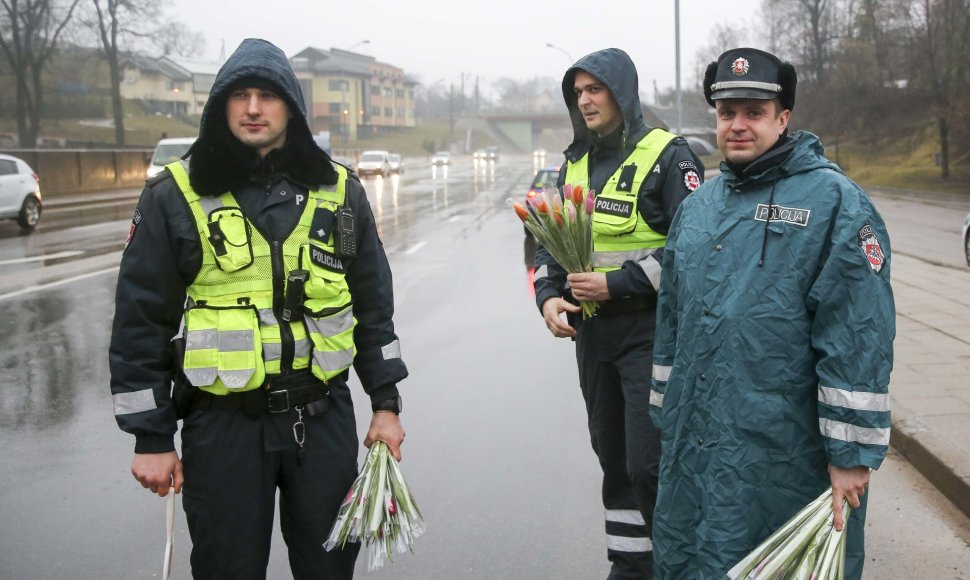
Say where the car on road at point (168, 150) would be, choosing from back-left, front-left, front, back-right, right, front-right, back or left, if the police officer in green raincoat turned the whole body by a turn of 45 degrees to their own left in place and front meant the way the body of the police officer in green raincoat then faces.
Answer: back-right

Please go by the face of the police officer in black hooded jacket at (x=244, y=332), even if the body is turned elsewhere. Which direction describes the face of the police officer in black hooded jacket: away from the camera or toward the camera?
toward the camera

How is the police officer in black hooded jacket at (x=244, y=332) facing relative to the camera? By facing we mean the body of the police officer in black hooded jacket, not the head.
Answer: toward the camera

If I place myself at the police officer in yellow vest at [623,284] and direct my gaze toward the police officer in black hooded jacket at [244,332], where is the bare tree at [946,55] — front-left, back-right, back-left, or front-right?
back-right

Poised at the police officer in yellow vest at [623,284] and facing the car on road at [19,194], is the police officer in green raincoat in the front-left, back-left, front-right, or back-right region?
back-left

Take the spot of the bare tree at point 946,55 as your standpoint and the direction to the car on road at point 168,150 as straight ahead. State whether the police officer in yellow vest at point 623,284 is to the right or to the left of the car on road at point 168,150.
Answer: left

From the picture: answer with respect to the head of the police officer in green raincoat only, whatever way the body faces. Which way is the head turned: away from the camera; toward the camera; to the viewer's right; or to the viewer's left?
toward the camera

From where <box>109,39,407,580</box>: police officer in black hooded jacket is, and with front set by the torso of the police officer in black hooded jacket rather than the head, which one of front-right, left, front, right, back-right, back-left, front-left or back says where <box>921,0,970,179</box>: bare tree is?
back-left

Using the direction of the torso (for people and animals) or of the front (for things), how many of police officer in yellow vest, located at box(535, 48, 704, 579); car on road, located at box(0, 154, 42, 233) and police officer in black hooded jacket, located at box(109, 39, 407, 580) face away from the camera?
0

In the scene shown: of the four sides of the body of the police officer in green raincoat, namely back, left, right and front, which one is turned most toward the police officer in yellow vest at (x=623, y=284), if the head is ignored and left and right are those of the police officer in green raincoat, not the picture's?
right

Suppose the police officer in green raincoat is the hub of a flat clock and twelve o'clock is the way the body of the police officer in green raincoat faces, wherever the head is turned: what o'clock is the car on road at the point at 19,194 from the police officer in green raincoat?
The car on road is roughly at 3 o'clock from the police officer in green raincoat.

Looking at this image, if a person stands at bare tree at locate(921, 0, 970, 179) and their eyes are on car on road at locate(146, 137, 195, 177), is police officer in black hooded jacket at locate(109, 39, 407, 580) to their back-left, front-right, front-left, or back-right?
front-left

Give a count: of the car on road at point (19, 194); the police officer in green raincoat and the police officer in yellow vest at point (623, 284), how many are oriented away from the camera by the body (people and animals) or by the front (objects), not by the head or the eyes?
0

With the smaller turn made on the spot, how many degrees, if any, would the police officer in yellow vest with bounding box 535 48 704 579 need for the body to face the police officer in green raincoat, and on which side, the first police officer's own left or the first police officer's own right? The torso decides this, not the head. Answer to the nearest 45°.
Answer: approximately 45° to the first police officer's own left

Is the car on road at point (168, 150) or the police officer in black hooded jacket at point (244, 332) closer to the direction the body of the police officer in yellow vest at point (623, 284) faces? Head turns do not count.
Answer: the police officer in black hooded jacket

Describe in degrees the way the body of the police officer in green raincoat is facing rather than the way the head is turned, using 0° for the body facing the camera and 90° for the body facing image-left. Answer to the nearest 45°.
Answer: approximately 45°

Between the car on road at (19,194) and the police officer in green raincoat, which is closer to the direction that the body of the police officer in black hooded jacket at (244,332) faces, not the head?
the police officer in green raincoat

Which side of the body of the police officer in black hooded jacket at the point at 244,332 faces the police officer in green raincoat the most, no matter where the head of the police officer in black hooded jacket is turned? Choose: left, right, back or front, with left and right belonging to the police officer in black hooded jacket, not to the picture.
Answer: left
